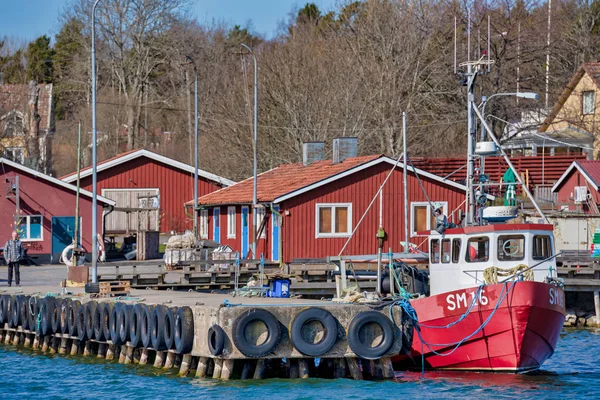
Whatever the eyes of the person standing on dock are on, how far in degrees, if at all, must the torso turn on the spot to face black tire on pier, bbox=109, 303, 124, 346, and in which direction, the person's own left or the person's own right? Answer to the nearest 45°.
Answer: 0° — they already face it

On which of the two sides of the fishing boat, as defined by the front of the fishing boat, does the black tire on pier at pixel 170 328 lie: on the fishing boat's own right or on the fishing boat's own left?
on the fishing boat's own right

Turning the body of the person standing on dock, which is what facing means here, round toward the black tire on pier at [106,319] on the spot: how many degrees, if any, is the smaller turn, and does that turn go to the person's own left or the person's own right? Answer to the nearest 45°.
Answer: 0° — they already face it

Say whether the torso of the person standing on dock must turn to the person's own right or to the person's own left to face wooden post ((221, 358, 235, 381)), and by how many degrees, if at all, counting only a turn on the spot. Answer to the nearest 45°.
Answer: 0° — they already face it

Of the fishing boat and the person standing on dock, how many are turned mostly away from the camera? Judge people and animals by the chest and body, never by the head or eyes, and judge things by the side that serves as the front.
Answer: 0

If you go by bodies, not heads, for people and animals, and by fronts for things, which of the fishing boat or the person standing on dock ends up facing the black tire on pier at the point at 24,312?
the person standing on dock

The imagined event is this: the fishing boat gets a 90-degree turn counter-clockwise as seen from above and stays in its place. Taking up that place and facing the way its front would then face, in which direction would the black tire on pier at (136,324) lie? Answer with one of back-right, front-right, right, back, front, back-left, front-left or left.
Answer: back-left

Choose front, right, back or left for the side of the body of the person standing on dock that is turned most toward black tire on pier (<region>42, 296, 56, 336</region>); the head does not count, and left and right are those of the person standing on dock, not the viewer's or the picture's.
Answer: front

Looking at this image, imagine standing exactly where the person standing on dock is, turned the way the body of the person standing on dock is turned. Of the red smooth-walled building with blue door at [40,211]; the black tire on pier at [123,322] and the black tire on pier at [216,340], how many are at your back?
1

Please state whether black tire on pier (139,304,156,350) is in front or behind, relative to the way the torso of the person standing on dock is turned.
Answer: in front

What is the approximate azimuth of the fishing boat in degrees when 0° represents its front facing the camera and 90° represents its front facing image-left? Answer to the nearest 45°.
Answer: approximately 315°

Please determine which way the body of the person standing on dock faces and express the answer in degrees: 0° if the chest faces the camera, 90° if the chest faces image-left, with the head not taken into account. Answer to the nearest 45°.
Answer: approximately 0°

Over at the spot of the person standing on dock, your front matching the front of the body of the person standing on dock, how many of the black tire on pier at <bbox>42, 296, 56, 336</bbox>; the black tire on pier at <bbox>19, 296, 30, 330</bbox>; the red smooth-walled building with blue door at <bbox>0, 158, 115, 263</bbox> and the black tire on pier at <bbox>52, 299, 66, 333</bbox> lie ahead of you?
3
